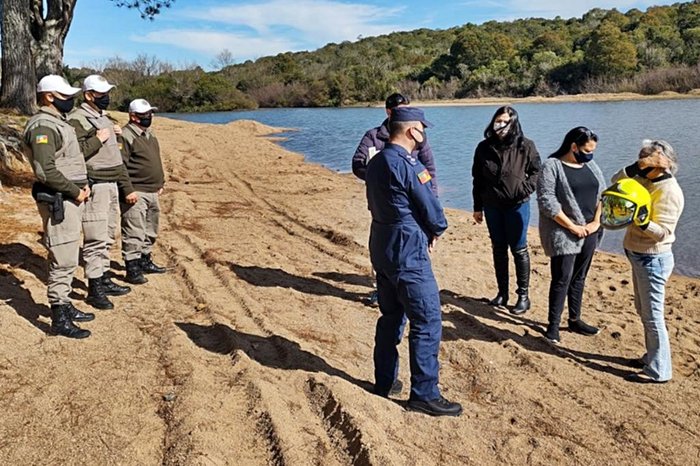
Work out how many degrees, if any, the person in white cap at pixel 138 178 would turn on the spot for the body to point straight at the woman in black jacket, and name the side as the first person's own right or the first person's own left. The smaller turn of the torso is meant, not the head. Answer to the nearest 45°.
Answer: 0° — they already face them

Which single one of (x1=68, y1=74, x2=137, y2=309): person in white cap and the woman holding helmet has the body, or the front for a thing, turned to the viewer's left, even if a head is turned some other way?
the woman holding helmet

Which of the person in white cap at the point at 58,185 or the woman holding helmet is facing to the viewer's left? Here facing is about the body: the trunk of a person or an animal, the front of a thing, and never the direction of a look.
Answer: the woman holding helmet

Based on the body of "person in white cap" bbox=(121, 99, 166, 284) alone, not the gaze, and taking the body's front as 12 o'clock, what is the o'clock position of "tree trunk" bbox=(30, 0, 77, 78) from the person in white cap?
The tree trunk is roughly at 7 o'clock from the person in white cap.

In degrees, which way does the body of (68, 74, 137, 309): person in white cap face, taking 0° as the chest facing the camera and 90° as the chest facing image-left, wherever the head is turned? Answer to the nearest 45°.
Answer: approximately 315°

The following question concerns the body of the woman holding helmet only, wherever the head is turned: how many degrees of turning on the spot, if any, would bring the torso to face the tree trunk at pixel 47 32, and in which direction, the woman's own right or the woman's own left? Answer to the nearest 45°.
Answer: approximately 45° to the woman's own right

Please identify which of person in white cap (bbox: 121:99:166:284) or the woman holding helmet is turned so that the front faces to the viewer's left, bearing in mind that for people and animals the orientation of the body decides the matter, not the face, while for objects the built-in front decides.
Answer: the woman holding helmet

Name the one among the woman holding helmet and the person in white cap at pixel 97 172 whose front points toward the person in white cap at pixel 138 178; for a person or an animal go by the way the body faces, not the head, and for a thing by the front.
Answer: the woman holding helmet

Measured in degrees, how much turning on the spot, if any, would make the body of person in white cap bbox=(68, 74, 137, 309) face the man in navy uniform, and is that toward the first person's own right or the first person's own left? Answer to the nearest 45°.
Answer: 0° — they already face them

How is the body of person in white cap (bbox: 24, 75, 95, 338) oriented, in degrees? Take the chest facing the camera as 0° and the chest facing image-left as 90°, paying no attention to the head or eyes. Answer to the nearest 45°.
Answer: approximately 270°

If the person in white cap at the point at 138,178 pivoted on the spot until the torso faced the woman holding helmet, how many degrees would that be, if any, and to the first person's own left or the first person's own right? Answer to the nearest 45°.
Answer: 0° — they already face them

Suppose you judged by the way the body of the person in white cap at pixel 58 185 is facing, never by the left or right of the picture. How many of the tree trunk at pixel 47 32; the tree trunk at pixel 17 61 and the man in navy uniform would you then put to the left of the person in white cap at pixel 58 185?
2

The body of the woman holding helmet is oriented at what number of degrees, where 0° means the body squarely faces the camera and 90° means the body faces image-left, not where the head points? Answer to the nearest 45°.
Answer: approximately 90°
